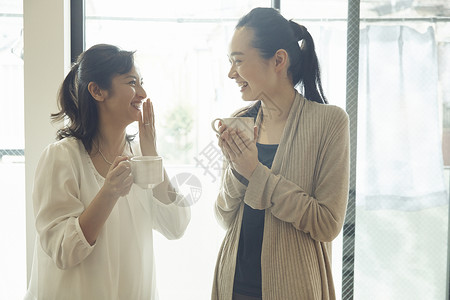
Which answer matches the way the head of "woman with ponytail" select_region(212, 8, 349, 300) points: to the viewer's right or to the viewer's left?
to the viewer's left

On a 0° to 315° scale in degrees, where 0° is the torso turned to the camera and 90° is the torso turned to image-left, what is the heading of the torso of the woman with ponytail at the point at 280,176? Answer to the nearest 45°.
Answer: approximately 45°

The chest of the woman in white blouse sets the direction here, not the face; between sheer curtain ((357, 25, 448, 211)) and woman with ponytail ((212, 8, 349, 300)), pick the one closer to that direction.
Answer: the woman with ponytail

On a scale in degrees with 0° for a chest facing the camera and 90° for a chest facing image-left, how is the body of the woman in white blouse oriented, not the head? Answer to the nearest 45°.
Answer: approximately 315°

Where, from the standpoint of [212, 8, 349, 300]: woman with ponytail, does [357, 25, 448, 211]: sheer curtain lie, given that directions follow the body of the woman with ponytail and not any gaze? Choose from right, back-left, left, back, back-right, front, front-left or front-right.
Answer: back

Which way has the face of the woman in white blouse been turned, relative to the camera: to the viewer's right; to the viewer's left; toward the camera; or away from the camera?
to the viewer's right

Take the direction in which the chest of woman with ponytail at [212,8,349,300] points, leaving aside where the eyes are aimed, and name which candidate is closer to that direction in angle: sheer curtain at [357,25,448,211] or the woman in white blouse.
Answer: the woman in white blouse

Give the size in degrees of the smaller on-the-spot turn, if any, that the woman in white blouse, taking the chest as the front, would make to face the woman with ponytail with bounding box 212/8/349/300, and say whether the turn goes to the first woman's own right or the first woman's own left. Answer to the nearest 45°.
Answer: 0° — they already face them

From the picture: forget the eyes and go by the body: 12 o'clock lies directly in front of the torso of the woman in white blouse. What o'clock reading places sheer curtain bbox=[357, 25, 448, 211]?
The sheer curtain is roughly at 10 o'clock from the woman in white blouse.

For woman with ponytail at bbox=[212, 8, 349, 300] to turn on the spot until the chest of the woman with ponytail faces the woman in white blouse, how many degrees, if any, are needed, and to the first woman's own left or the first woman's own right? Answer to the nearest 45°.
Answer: approximately 45° to the first woman's own right

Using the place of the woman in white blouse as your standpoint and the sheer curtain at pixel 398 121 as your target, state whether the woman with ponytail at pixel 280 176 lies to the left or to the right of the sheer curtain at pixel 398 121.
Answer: right
